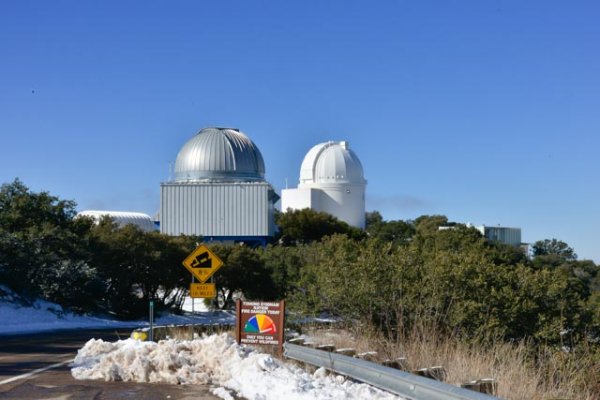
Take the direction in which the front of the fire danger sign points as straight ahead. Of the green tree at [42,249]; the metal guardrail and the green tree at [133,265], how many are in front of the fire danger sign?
1

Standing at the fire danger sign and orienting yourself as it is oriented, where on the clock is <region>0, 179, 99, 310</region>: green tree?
The green tree is roughly at 5 o'clock from the fire danger sign.

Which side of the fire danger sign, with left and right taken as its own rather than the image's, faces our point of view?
front

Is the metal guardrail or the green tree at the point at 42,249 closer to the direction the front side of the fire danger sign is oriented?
the metal guardrail

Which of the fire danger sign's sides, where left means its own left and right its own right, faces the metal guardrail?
front
